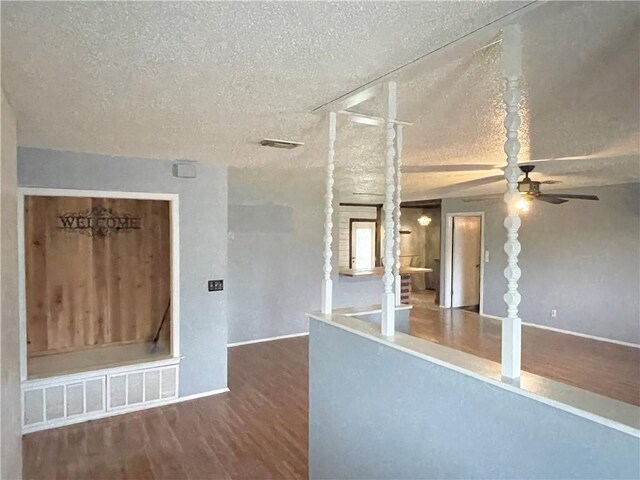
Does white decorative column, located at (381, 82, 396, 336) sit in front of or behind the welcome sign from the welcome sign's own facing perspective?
in front

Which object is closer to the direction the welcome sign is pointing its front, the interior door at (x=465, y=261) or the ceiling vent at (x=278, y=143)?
the ceiling vent

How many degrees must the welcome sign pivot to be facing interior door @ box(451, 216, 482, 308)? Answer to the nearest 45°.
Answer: approximately 90° to its left

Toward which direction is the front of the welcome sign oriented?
toward the camera

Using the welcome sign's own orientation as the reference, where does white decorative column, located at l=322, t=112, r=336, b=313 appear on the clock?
The white decorative column is roughly at 11 o'clock from the welcome sign.

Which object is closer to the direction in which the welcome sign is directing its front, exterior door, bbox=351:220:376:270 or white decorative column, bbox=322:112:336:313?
the white decorative column

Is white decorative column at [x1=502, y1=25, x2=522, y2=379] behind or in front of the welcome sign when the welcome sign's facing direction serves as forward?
in front

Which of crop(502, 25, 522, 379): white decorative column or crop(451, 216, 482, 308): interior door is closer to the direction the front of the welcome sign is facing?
the white decorative column

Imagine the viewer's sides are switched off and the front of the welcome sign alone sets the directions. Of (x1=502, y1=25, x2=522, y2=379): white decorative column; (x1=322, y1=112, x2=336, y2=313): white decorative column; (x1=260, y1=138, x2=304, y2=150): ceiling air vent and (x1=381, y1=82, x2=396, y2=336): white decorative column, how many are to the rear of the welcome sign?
0

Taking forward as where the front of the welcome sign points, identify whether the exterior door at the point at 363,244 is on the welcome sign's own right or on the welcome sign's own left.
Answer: on the welcome sign's own left

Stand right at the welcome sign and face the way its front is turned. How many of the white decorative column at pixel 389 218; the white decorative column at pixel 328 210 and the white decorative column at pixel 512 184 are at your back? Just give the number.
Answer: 0

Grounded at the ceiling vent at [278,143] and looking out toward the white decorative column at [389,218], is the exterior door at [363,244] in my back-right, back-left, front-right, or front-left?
back-left

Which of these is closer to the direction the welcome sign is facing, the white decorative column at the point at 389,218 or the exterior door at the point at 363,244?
the white decorative column
